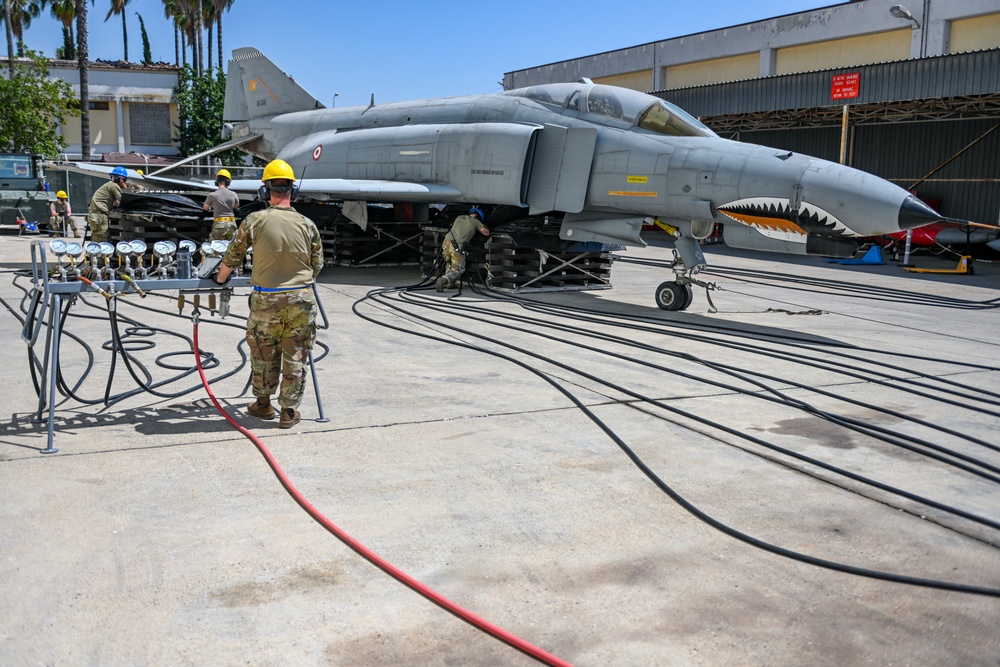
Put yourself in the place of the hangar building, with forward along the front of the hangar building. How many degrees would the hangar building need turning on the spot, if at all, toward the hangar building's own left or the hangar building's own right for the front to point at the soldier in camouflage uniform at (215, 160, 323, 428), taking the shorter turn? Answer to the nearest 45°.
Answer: approximately 45° to the hangar building's own left

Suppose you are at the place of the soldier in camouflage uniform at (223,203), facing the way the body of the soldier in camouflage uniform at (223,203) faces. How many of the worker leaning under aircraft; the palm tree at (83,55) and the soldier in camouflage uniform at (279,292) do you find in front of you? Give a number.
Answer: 1

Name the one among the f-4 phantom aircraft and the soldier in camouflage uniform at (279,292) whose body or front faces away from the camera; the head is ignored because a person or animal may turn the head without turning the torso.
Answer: the soldier in camouflage uniform

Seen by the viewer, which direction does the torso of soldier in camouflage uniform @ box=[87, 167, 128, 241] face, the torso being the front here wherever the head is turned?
to the viewer's right

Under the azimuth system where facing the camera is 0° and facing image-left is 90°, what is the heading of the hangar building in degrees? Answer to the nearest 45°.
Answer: approximately 45°

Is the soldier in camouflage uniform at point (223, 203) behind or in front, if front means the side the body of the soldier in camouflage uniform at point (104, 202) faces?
in front

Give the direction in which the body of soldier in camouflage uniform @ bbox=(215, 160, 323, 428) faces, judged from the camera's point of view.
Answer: away from the camera

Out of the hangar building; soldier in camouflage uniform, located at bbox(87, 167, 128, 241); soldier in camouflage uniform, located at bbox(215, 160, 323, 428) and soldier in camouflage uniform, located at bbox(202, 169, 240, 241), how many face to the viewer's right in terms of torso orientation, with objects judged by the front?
1

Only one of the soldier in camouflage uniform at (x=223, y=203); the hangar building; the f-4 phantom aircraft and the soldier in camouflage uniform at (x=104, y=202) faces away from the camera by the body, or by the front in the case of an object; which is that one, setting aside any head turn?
the soldier in camouflage uniform at (x=223, y=203)

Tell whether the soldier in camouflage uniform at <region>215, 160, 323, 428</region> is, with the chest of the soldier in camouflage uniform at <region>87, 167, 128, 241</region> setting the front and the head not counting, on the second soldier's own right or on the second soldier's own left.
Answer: on the second soldier's own right

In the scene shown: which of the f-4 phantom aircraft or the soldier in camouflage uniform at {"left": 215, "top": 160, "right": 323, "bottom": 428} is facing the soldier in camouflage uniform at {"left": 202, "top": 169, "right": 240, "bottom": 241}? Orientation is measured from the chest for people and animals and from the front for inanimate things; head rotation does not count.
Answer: the soldier in camouflage uniform at {"left": 215, "top": 160, "right": 323, "bottom": 428}

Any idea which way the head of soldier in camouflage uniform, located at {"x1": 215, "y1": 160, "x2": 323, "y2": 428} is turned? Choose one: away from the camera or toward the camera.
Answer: away from the camera
